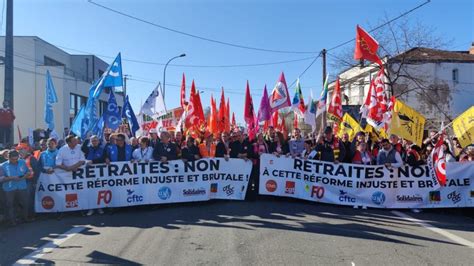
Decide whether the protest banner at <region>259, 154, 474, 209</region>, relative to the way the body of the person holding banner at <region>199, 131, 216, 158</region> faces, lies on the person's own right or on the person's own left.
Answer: on the person's own left

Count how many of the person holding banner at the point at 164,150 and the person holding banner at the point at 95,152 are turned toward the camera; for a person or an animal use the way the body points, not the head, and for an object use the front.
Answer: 2

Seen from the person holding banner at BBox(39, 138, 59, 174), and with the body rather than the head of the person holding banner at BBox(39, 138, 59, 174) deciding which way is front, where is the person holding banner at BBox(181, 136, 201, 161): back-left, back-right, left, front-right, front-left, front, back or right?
front-left

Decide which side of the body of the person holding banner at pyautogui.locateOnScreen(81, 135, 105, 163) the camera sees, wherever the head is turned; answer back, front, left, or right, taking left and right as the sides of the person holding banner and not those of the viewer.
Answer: front

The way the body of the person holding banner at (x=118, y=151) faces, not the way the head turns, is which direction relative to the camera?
toward the camera

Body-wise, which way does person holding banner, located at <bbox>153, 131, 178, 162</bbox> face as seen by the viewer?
toward the camera

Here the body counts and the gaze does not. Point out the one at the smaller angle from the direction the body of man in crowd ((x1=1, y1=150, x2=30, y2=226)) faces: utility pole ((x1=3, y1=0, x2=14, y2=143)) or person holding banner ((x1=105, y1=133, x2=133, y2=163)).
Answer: the person holding banner

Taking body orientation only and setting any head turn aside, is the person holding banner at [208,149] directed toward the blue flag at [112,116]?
no

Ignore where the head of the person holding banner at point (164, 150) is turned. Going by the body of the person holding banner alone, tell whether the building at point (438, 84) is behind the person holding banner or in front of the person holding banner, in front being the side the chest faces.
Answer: behind

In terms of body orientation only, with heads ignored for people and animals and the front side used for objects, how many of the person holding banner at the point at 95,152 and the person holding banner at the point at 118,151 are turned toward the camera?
2

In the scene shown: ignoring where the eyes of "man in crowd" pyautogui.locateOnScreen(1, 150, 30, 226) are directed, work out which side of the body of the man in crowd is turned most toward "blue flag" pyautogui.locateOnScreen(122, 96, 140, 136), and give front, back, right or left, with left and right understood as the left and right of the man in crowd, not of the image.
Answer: left

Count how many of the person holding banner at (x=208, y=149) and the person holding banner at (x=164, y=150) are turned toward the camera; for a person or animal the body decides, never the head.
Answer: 2

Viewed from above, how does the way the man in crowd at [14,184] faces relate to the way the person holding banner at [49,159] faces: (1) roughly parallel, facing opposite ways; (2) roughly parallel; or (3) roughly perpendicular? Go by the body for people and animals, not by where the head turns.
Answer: roughly parallel

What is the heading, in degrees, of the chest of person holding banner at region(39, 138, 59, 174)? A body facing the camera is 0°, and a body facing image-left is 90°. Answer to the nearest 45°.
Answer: approximately 315°

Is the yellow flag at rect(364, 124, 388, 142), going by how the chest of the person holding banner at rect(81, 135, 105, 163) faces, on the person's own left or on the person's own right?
on the person's own left

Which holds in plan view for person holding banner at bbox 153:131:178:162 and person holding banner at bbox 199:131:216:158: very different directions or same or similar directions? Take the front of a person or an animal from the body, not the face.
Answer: same or similar directions

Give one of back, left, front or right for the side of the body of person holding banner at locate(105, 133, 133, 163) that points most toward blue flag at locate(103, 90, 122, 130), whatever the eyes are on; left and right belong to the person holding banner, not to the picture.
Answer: back

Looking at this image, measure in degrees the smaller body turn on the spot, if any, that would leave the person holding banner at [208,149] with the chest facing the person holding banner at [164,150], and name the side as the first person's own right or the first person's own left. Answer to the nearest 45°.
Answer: approximately 45° to the first person's own right
